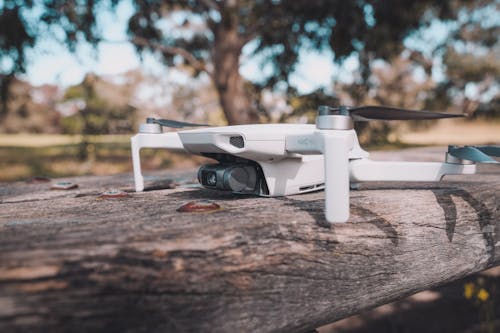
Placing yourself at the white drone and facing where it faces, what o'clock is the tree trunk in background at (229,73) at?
The tree trunk in background is roughly at 4 o'clock from the white drone.

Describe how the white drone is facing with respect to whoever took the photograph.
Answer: facing the viewer and to the left of the viewer

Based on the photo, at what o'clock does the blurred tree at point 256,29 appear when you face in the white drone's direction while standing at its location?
The blurred tree is roughly at 4 o'clock from the white drone.
